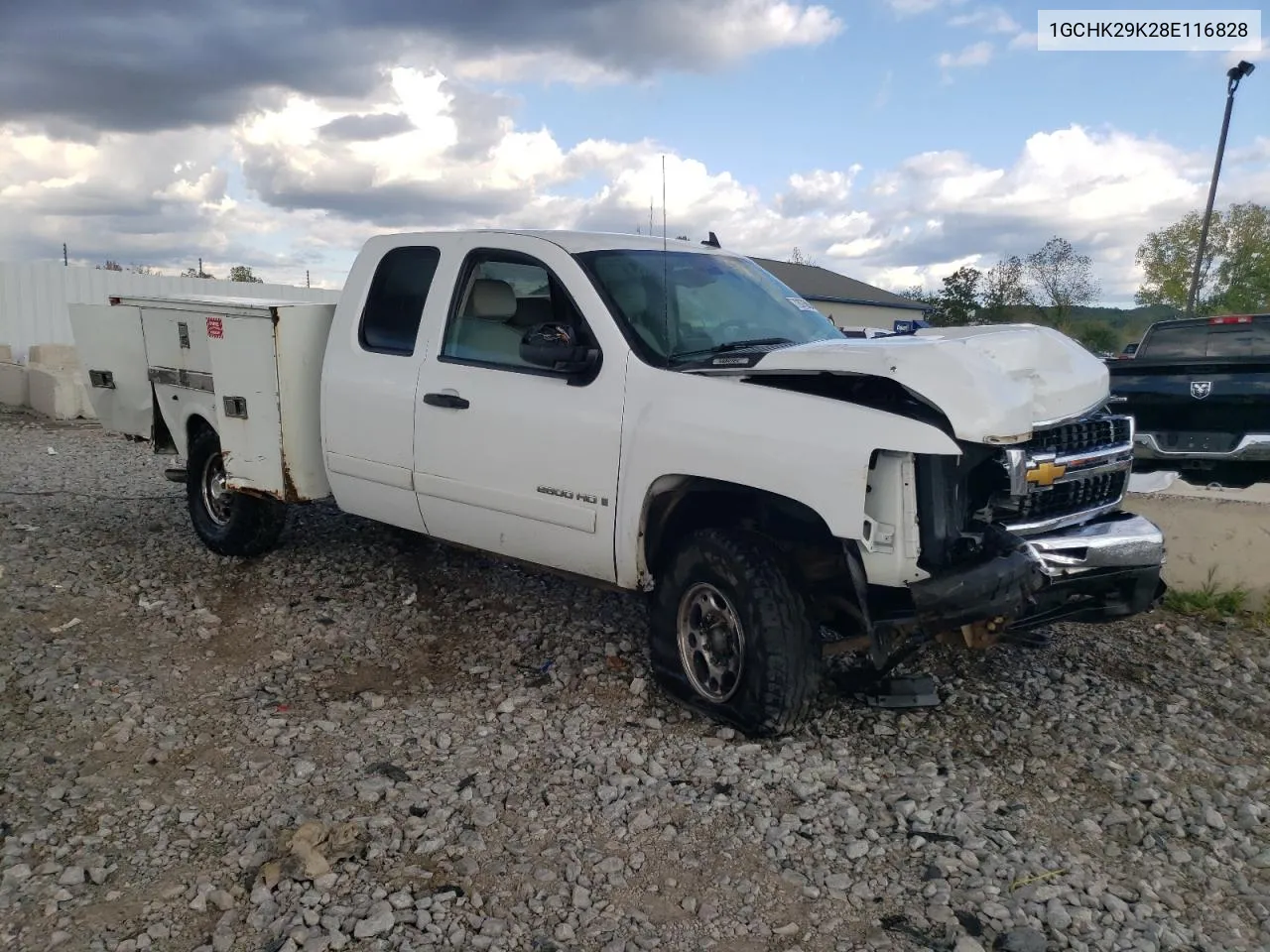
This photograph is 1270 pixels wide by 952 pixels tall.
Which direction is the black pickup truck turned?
away from the camera

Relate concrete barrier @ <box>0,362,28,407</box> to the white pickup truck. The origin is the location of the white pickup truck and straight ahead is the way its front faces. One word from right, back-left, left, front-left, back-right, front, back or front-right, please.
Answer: back

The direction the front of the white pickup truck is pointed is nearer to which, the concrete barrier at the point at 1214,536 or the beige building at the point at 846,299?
the concrete barrier

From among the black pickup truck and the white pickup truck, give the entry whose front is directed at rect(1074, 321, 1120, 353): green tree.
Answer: the black pickup truck

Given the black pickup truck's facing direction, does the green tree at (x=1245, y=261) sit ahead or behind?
ahead

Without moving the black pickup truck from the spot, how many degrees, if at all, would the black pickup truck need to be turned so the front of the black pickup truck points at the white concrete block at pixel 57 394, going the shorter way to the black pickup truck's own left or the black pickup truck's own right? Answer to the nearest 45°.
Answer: approximately 90° to the black pickup truck's own left

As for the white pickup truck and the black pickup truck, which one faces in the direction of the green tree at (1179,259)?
the black pickup truck

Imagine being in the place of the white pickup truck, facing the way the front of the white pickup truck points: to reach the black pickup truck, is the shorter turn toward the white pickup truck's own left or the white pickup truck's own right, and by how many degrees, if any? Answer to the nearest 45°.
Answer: approximately 90° to the white pickup truck's own left

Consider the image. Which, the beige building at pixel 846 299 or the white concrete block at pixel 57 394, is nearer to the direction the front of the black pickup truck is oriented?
the beige building

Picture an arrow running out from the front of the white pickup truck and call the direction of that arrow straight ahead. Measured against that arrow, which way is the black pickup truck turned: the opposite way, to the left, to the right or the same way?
to the left

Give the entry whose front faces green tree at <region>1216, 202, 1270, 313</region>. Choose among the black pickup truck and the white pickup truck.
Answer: the black pickup truck

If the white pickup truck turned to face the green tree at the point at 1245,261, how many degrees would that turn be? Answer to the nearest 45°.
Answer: approximately 90° to its left

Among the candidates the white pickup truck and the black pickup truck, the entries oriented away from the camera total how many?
1

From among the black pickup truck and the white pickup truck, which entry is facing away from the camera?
the black pickup truck

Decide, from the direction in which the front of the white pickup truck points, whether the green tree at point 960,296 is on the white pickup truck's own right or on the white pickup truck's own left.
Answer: on the white pickup truck's own left

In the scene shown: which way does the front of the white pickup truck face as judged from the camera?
facing the viewer and to the right of the viewer

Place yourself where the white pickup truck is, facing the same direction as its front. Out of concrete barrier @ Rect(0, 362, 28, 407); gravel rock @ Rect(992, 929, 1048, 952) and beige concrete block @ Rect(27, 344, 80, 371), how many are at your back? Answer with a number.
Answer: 2

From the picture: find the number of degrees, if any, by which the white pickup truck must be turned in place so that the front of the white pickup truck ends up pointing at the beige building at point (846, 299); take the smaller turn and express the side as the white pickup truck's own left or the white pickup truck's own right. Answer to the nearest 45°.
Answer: approximately 135° to the white pickup truck's own left
